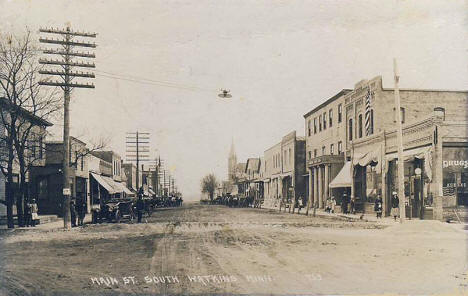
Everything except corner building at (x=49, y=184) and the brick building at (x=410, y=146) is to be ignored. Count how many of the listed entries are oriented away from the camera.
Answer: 0

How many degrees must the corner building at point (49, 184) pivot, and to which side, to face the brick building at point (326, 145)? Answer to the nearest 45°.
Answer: approximately 45° to its left

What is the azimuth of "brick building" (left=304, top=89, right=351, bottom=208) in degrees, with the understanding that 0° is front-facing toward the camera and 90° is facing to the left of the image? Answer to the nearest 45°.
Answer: approximately 45°

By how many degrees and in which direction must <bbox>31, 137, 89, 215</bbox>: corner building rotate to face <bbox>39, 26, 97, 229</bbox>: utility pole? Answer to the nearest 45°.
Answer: approximately 45° to its right

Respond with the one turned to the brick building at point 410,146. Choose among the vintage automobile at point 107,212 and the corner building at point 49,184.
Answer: the corner building

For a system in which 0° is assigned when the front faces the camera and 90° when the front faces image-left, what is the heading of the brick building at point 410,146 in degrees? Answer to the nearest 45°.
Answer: approximately 45°

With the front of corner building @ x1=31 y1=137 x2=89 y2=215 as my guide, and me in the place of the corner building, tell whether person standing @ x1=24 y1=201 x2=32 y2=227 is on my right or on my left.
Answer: on my right

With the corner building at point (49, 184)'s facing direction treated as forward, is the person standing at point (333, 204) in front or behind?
in front

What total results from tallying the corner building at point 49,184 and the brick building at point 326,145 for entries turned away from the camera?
0
